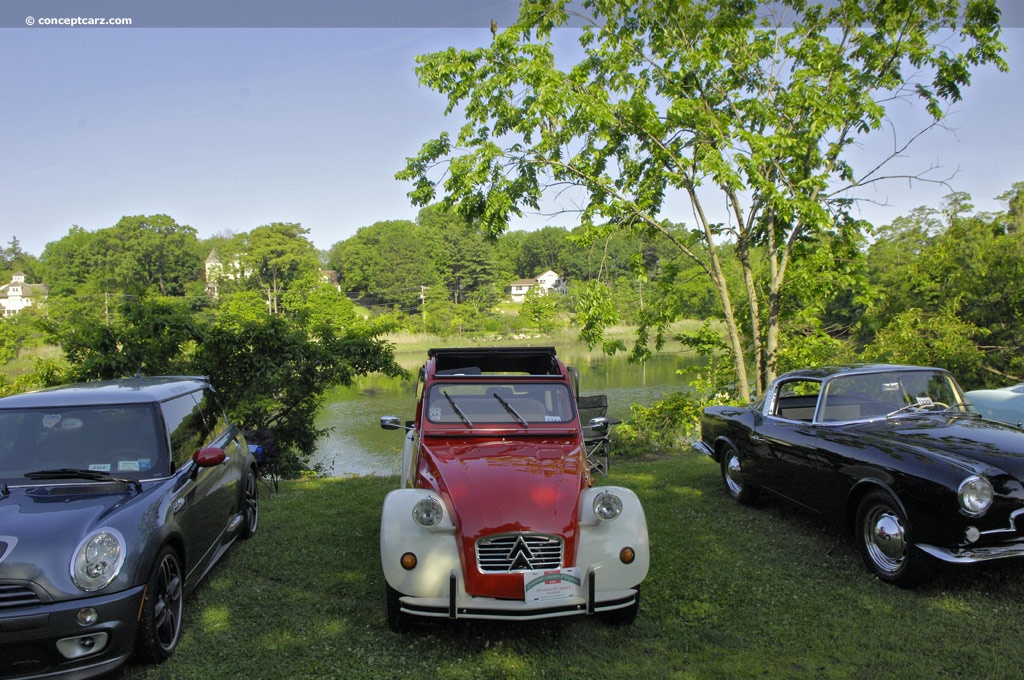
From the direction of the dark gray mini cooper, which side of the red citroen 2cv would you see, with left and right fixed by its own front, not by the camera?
right

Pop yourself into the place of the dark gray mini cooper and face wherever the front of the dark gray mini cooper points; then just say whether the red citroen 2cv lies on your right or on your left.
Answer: on your left

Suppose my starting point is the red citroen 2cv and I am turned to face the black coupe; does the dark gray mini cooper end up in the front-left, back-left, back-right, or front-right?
back-left

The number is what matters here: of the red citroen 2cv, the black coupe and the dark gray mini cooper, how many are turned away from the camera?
0

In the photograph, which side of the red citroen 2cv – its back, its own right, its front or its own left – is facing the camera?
front

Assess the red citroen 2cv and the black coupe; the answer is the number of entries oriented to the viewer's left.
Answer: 0

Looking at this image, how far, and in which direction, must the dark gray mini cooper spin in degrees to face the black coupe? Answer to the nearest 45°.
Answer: approximately 135° to its left

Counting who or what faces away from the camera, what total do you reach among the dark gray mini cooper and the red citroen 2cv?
0

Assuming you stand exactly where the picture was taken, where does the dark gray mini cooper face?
facing the viewer and to the left of the viewer

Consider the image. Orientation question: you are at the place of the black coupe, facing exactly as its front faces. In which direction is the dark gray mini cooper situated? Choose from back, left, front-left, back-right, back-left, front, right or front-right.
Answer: right
